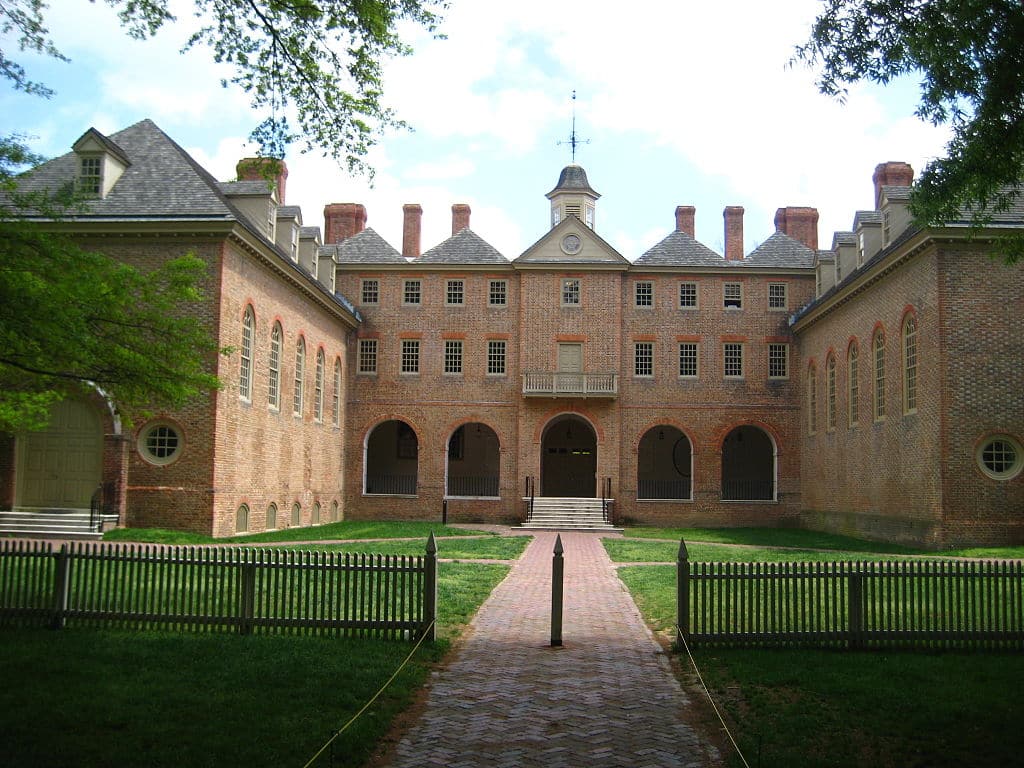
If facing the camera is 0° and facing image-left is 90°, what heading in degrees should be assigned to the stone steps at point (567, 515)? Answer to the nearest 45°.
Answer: approximately 0°

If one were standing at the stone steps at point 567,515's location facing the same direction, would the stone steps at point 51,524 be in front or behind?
in front

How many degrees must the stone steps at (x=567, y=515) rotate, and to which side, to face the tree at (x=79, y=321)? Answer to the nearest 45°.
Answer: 0° — it already faces it

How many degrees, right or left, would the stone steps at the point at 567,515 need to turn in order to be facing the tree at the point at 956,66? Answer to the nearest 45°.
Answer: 0° — it already faces it

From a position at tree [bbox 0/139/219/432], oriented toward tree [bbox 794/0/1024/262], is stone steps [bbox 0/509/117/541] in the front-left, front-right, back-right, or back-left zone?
back-left

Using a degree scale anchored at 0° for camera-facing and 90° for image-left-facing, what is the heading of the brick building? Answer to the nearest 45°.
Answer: approximately 0°
